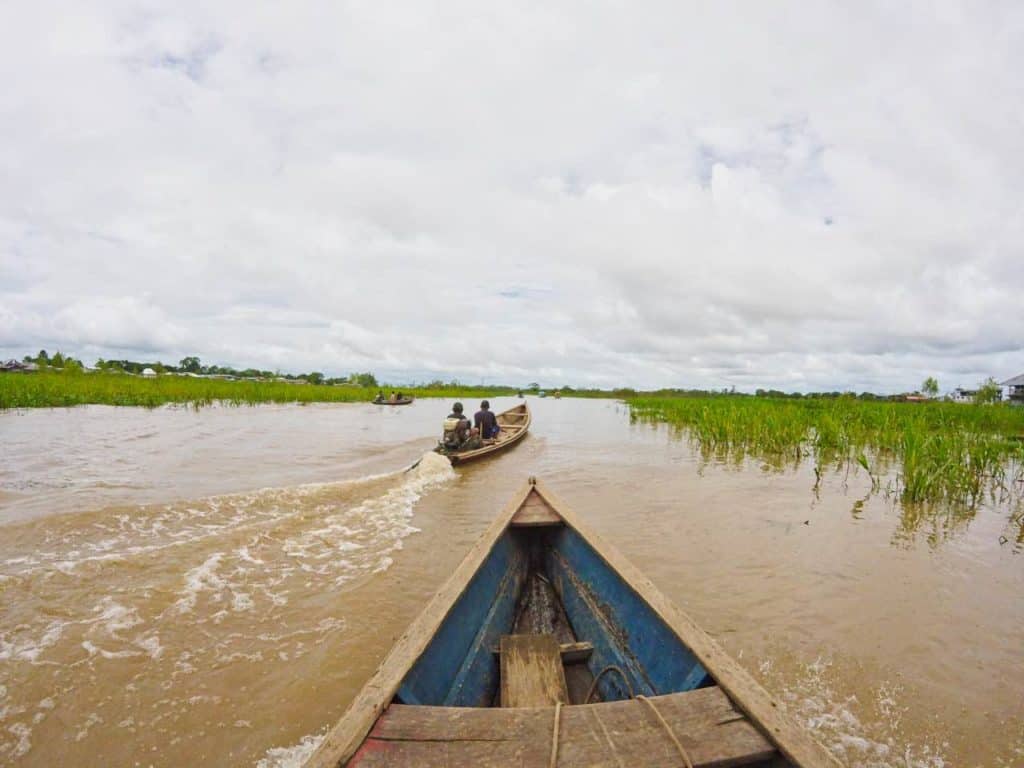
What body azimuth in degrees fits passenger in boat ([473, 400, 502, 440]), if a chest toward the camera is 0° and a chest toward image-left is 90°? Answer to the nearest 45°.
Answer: approximately 225°

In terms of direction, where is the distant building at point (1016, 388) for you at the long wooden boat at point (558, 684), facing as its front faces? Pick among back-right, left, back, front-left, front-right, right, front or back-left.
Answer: front-right

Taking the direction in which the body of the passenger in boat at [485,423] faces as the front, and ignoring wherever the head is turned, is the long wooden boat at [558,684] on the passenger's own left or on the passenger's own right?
on the passenger's own right

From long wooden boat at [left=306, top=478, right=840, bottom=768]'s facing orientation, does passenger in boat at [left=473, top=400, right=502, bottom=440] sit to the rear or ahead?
ahead

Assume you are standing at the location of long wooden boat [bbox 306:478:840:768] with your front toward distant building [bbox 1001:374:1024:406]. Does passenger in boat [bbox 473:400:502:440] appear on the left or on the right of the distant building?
left

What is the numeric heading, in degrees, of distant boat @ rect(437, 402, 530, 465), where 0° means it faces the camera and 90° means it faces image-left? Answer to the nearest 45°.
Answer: approximately 225°

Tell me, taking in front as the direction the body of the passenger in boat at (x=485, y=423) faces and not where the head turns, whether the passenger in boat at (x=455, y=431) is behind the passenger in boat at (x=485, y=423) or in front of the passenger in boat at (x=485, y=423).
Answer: behind

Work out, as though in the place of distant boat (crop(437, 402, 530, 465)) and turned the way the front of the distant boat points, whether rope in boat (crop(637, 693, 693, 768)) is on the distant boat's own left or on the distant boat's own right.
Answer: on the distant boat's own right

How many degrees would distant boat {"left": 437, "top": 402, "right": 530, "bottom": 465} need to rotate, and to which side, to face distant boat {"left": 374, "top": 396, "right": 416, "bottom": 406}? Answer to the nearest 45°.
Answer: approximately 45° to its left

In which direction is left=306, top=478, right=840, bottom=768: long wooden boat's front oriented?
away from the camera
